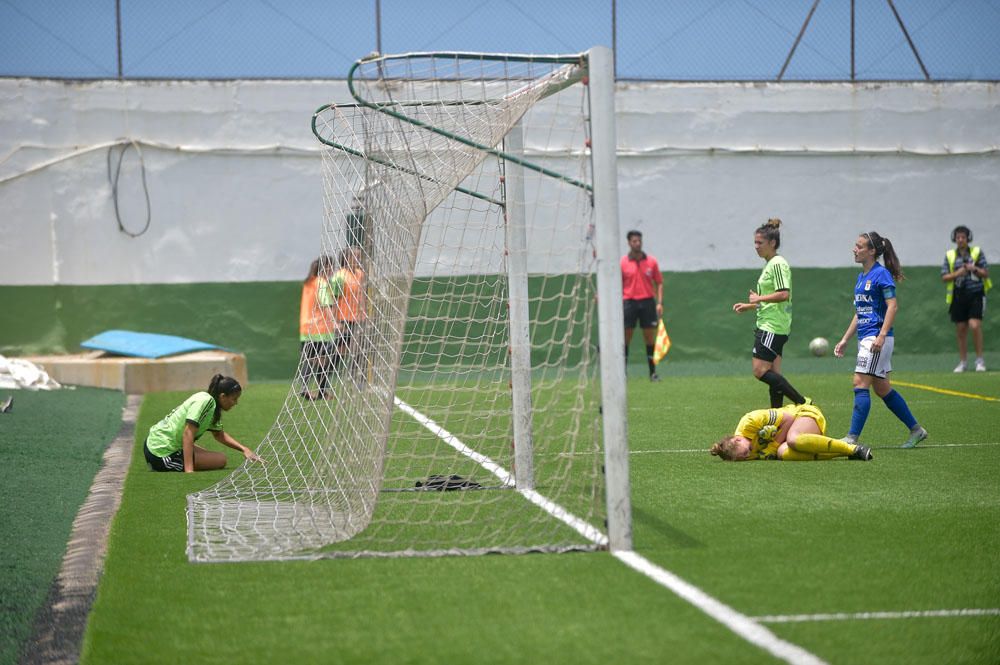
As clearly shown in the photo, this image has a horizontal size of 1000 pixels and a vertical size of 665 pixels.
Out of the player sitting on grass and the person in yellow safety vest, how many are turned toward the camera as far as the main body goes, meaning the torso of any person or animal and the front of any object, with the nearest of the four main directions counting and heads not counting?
1

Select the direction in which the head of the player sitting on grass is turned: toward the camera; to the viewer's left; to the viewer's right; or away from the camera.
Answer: to the viewer's right

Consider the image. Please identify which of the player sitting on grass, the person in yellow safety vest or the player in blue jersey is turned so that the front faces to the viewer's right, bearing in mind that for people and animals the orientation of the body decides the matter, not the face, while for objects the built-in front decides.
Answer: the player sitting on grass

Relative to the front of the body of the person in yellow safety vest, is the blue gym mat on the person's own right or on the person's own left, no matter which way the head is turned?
on the person's own right

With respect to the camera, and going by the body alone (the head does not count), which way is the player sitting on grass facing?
to the viewer's right

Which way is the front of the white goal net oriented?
to the viewer's right

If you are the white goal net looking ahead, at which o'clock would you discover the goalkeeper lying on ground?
The goalkeeper lying on ground is roughly at 11 o'clock from the white goal net.
